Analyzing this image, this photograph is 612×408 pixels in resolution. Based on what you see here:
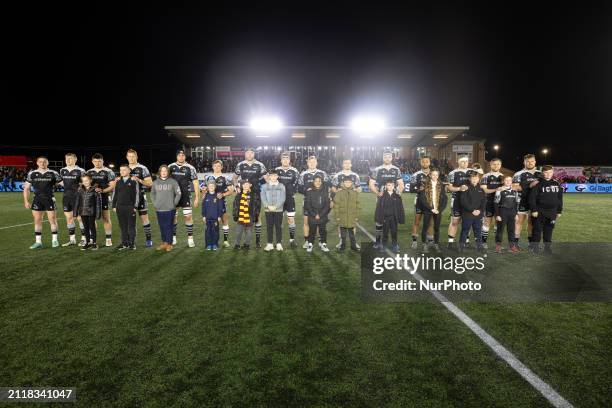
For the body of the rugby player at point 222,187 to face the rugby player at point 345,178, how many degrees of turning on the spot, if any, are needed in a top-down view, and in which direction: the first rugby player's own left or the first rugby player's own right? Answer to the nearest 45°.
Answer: approximately 90° to the first rugby player's own left

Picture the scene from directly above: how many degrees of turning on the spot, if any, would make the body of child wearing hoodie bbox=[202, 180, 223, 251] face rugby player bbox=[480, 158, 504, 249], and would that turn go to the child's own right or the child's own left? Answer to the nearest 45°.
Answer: approximately 90° to the child's own left

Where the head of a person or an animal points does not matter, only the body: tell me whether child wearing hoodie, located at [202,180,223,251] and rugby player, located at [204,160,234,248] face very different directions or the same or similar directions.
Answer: same or similar directions

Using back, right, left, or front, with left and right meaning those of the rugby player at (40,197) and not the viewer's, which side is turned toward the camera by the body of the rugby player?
front

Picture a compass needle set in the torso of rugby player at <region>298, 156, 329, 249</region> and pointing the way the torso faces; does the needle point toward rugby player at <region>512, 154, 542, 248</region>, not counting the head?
no

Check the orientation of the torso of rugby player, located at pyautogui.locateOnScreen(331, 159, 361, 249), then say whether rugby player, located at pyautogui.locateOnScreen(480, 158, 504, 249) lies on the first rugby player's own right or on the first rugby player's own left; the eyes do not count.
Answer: on the first rugby player's own left

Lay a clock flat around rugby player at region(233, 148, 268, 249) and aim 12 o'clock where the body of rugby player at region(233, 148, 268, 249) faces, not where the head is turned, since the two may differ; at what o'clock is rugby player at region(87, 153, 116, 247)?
rugby player at region(87, 153, 116, 247) is roughly at 3 o'clock from rugby player at region(233, 148, 268, 249).

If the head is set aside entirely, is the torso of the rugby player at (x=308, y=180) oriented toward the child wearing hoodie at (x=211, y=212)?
no

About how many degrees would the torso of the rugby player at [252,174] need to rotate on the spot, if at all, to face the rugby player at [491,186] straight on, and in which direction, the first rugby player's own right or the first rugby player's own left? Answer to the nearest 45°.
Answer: approximately 90° to the first rugby player's own left

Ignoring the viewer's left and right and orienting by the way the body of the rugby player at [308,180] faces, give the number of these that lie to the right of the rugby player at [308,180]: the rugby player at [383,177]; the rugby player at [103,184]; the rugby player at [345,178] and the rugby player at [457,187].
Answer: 1

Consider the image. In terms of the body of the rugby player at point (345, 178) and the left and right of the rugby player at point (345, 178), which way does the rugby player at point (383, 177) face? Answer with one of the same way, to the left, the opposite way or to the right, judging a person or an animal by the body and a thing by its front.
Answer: the same way

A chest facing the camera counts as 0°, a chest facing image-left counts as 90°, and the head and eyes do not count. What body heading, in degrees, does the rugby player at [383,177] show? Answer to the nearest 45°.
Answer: approximately 0°

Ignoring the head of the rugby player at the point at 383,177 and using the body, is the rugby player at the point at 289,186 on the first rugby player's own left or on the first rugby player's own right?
on the first rugby player's own right

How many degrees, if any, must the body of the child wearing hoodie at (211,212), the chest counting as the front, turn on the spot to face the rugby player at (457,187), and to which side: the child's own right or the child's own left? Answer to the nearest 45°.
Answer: approximately 90° to the child's own left

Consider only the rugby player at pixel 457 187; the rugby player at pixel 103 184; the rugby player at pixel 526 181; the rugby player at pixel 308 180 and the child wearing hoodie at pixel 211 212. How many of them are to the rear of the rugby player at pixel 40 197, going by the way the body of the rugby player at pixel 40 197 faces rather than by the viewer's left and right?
0

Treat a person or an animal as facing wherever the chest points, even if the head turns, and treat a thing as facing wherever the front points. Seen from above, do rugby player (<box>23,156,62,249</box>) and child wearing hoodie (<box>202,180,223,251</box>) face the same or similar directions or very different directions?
same or similar directions

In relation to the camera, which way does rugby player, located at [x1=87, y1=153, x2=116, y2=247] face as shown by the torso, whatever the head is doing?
toward the camera

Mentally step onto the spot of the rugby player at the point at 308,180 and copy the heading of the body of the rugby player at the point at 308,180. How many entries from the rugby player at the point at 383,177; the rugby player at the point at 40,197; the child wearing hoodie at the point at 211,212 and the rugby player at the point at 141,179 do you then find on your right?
3

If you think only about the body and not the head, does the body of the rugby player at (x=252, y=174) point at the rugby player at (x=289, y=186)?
no
